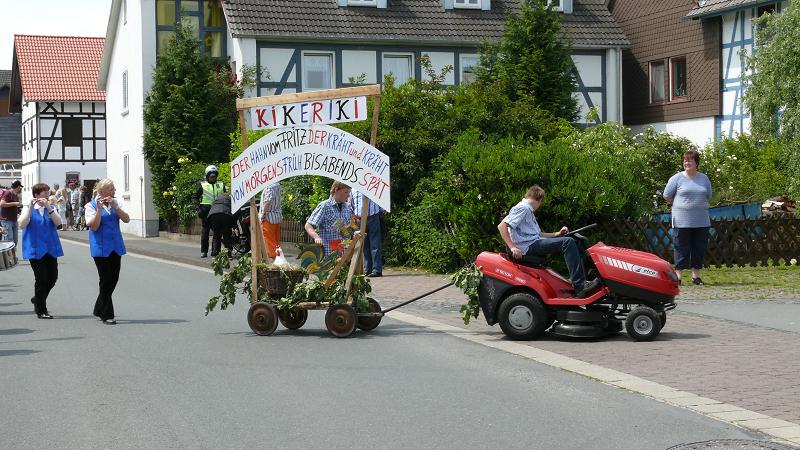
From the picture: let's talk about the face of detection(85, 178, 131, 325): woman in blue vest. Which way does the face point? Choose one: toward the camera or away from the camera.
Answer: toward the camera

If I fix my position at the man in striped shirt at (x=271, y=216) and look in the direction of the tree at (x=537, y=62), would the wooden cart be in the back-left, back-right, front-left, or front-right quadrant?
back-right

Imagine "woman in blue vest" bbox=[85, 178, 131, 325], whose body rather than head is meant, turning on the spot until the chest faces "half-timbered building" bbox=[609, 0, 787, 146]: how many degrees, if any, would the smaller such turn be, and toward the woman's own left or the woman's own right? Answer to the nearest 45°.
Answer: approximately 90° to the woman's own left

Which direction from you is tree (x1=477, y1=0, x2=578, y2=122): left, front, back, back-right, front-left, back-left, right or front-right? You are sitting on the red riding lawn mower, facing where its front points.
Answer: left

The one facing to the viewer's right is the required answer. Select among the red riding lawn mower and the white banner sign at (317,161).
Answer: the red riding lawn mower

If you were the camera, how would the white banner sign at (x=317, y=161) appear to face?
facing the viewer

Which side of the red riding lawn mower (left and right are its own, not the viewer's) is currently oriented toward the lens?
right

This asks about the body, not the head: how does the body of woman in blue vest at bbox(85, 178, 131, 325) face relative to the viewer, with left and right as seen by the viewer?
facing the viewer and to the right of the viewer

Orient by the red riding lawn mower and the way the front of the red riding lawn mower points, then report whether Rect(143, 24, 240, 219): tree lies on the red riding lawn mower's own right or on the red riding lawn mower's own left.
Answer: on the red riding lawn mower's own left
